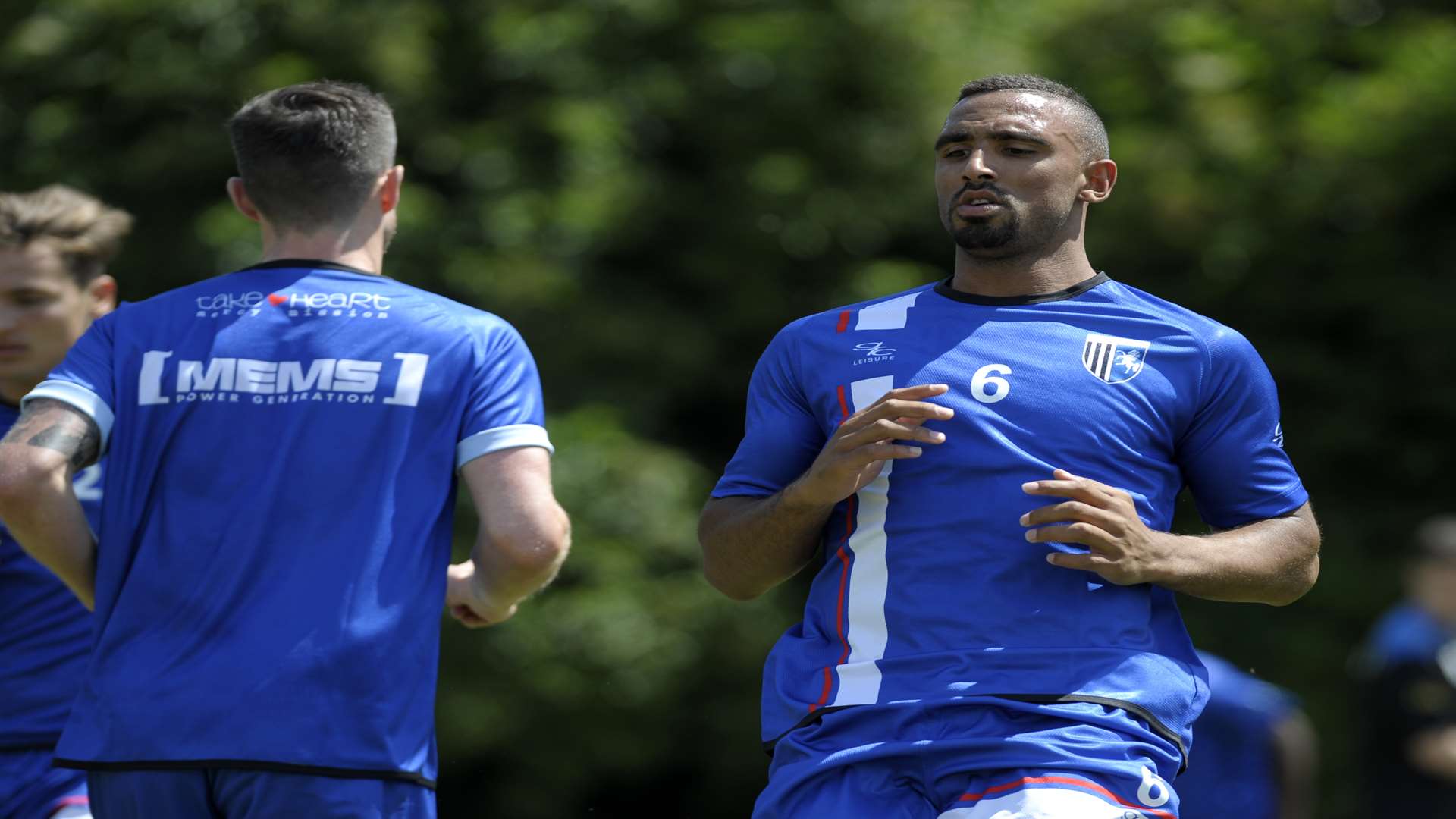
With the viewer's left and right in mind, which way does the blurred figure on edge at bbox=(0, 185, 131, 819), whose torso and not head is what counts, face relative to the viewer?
facing the viewer and to the left of the viewer

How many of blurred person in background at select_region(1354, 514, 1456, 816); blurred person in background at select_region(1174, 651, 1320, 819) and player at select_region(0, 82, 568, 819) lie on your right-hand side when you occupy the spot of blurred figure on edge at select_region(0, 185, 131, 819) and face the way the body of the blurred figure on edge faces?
0

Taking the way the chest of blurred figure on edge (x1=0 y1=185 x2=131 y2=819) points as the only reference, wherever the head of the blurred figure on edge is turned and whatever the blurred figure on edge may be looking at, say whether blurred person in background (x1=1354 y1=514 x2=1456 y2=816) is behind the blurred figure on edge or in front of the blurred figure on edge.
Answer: behind

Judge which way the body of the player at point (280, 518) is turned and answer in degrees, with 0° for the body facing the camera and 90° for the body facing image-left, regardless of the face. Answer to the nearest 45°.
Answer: approximately 180°

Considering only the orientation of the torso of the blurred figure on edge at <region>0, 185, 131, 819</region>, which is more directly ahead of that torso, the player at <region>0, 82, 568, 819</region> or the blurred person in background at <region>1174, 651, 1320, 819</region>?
the player

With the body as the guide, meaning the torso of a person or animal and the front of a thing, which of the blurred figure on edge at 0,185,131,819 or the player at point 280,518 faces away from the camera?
the player

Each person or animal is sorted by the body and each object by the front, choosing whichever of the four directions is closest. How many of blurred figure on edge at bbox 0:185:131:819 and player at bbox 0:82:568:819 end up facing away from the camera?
1
